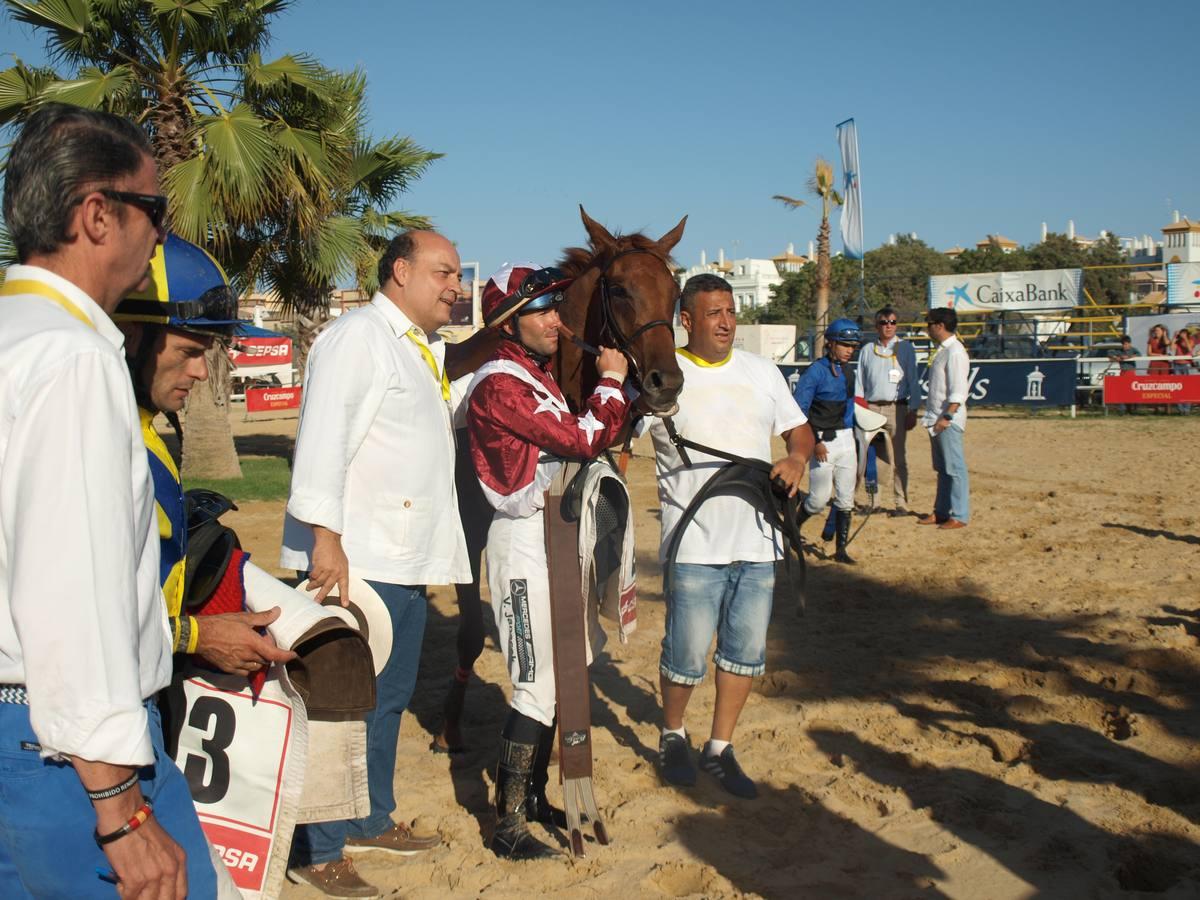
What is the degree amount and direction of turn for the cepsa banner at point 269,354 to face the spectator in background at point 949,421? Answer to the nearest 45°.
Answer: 0° — it already faces them

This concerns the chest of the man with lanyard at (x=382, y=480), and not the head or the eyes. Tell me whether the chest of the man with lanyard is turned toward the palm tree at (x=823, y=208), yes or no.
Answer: no

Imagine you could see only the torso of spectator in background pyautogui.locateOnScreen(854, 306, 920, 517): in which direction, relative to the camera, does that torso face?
toward the camera

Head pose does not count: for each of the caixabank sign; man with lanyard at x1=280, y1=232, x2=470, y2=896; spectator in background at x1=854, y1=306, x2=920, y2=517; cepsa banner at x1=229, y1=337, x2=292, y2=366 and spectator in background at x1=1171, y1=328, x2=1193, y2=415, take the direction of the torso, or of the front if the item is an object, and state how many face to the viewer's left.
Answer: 0

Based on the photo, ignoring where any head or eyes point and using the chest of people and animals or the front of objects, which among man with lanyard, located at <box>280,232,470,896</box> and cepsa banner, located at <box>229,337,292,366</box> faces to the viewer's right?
the man with lanyard

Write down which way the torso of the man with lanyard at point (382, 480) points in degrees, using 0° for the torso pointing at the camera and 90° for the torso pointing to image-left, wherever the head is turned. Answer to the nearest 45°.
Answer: approximately 270°

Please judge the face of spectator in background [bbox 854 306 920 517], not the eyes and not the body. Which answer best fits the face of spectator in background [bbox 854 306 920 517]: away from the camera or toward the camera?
toward the camera

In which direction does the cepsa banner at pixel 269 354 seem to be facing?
toward the camera

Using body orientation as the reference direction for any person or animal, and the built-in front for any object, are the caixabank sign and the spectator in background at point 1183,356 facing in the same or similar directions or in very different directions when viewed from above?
same or similar directions

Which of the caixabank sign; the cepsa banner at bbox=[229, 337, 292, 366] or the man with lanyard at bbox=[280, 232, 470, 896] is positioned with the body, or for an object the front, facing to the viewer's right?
the man with lanyard

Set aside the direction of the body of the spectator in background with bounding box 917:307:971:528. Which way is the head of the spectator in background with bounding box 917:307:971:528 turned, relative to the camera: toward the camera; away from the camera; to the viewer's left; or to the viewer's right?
to the viewer's left

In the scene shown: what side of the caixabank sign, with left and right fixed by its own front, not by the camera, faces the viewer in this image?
front
